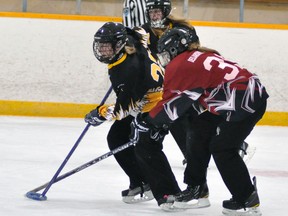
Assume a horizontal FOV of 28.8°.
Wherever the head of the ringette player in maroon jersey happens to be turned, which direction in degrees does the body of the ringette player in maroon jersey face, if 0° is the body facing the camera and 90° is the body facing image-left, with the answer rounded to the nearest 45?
approximately 90°

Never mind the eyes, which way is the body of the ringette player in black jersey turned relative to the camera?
to the viewer's left

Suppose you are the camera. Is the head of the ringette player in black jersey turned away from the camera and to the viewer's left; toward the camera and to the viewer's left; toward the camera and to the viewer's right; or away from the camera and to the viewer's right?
toward the camera and to the viewer's left

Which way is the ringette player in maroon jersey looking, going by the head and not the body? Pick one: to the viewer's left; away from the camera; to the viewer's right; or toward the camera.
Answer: to the viewer's left

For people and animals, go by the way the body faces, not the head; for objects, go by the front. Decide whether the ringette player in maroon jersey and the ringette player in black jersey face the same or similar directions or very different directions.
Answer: same or similar directions
